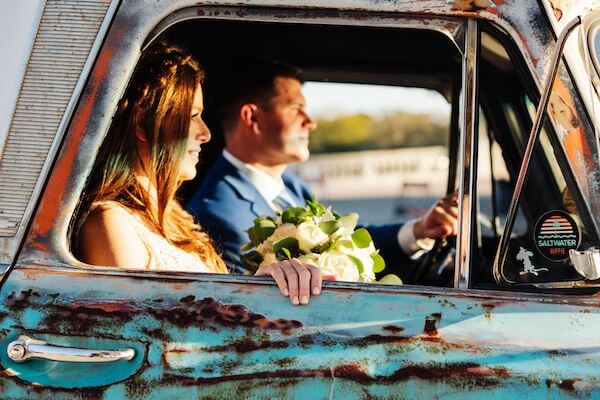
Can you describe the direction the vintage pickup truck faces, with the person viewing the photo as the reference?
facing to the right of the viewer

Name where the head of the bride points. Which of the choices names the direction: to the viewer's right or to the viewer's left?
to the viewer's right

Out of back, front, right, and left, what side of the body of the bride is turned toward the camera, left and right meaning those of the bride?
right

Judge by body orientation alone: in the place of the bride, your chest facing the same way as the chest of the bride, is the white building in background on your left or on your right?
on your left

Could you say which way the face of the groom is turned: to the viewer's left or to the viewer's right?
to the viewer's right

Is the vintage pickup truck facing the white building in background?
no

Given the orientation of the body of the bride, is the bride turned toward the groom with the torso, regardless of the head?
no
